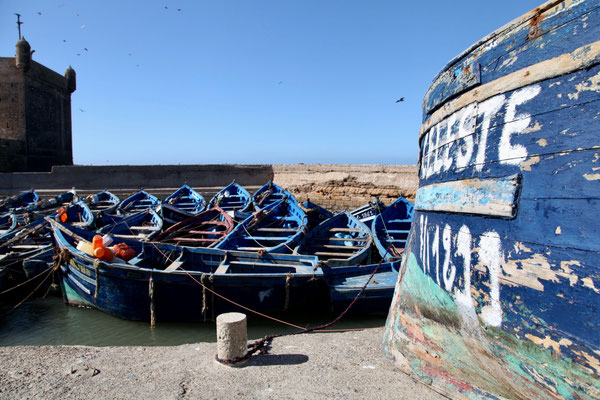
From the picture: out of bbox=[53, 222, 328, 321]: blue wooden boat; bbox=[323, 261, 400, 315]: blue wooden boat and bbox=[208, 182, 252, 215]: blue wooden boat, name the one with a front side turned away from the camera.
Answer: bbox=[208, 182, 252, 215]: blue wooden boat

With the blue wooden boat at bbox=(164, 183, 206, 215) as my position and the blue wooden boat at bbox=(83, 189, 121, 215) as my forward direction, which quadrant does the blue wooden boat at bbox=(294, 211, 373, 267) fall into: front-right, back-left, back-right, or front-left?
back-left

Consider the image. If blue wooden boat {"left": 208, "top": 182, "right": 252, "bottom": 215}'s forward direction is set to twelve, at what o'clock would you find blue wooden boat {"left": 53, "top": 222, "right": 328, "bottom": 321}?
blue wooden boat {"left": 53, "top": 222, "right": 328, "bottom": 321} is roughly at 6 o'clock from blue wooden boat {"left": 208, "top": 182, "right": 252, "bottom": 215}.

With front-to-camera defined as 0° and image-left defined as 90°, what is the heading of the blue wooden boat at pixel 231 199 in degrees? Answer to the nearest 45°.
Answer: approximately 180°

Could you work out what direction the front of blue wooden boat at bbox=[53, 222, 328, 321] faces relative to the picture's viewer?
facing to the left of the viewer

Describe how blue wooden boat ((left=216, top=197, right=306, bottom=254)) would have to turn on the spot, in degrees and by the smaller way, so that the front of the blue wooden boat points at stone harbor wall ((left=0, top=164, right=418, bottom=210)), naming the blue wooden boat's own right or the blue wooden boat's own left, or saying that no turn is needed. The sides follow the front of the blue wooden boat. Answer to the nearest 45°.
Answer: approximately 45° to the blue wooden boat's own left

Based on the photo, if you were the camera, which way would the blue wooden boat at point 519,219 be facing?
facing away from the viewer and to the left of the viewer

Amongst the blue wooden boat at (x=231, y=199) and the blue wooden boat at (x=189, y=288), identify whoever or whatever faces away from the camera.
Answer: the blue wooden boat at (x=231, y=199)

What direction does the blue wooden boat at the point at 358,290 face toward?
to the viewer's right

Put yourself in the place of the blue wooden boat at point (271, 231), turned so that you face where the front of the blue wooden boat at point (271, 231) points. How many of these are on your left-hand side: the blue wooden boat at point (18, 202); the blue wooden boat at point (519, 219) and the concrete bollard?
1
